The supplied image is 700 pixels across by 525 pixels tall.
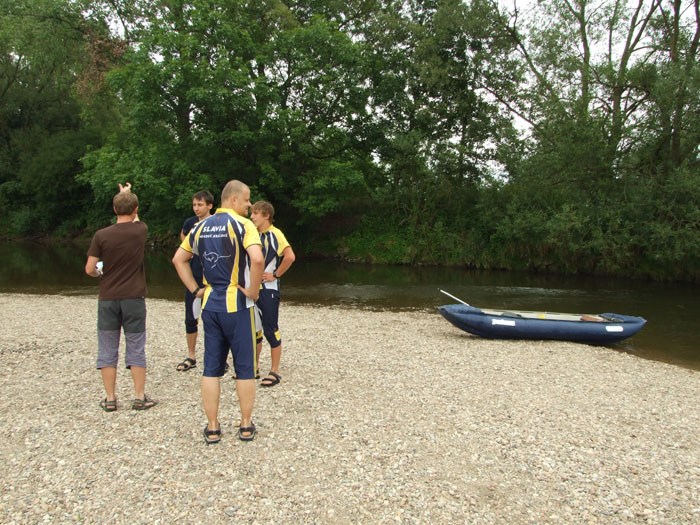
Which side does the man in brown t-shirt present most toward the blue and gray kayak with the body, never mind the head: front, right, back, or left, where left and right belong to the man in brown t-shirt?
right

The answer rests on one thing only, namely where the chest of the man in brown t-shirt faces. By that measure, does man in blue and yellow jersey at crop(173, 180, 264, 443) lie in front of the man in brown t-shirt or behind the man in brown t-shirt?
behind

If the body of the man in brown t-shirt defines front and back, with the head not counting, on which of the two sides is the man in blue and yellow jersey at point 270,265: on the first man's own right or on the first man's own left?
on the first man's own right

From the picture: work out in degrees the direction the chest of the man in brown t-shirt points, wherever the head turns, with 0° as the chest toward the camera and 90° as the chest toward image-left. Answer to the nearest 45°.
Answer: approximately 180°

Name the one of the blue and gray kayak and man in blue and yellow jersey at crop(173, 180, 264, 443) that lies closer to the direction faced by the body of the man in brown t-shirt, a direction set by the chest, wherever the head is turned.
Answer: the blue and gray kayak

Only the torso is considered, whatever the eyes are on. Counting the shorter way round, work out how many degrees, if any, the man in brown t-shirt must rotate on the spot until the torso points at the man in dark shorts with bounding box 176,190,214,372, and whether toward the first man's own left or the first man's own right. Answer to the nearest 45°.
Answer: approximately 45° to the first man's own right
